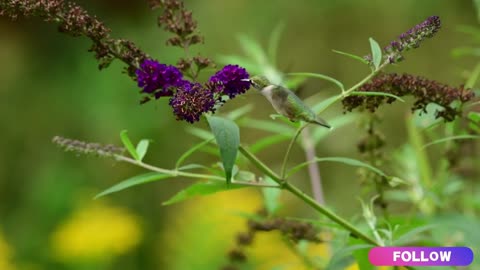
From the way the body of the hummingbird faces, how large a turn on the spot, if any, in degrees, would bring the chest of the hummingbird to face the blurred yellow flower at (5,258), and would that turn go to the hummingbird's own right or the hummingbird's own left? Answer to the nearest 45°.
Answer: approximately 45° to the hummingbird's own right

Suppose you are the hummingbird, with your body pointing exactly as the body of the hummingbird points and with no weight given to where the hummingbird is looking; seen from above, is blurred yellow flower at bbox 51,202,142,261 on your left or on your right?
on your right

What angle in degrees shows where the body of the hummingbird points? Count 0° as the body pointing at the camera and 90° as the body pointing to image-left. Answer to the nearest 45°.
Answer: approximately 90°

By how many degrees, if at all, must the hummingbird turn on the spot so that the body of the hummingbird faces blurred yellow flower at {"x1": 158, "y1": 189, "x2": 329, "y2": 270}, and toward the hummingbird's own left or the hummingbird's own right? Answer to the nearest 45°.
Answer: approximately 90° to the hummingbird's own right
